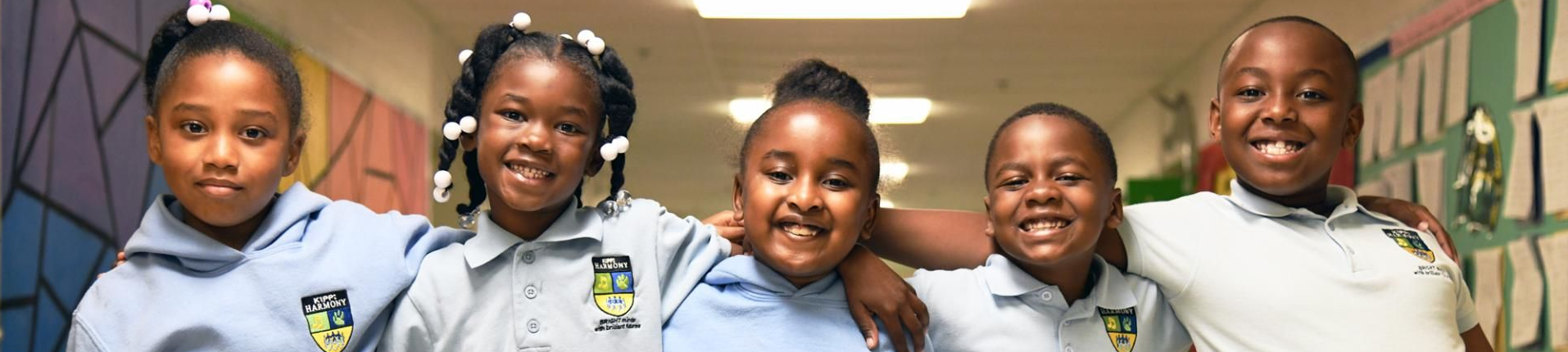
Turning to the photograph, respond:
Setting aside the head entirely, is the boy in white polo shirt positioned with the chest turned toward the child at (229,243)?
no

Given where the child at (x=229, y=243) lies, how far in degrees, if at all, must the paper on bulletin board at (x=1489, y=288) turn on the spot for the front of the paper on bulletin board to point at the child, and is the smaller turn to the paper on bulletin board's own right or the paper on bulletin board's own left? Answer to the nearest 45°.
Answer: approximately 45° to the paper on bulletin board's own left

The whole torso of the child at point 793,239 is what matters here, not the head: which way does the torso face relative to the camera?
toward the camera

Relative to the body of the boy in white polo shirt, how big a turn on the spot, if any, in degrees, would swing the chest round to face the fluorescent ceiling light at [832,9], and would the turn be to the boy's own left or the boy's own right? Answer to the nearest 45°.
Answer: approximately 135° to the boy's own right

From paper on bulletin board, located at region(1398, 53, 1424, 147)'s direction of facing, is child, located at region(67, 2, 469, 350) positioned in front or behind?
in front

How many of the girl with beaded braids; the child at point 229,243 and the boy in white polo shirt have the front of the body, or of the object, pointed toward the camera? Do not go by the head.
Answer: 3

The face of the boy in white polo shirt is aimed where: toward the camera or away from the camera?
toward the camera

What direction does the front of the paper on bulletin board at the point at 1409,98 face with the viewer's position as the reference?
facing the viewer and to the left of the viewer

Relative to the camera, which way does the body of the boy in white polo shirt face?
toward the camera

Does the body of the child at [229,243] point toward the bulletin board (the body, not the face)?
no

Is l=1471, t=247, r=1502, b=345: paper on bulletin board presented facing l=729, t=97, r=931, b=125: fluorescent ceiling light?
no

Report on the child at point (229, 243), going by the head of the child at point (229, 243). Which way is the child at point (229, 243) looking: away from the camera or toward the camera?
toward the camera

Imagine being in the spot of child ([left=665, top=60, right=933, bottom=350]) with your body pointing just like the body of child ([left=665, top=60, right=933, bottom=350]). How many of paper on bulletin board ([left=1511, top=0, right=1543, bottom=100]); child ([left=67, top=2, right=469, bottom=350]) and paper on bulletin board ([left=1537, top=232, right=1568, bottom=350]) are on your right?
1

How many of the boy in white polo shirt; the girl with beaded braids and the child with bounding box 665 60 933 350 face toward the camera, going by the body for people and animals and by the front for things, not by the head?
3

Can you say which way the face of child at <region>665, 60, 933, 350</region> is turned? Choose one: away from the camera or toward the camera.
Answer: toward the camera

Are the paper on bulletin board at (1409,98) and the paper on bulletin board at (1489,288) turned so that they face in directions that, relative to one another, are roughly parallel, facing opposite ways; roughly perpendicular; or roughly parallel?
roughly parallel
